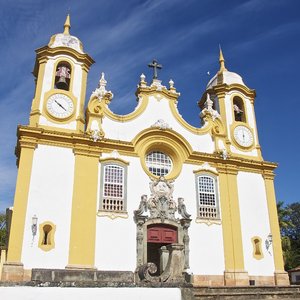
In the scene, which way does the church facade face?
toward the camera

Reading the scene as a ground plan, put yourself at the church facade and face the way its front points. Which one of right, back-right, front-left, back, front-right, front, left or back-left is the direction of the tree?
back-left
